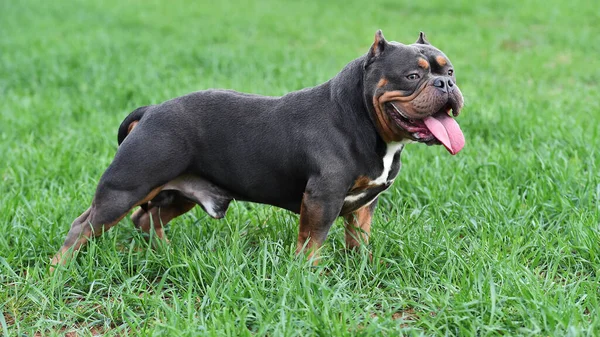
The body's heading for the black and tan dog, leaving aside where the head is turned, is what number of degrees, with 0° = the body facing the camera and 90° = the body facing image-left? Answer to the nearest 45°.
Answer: approximately 270°
